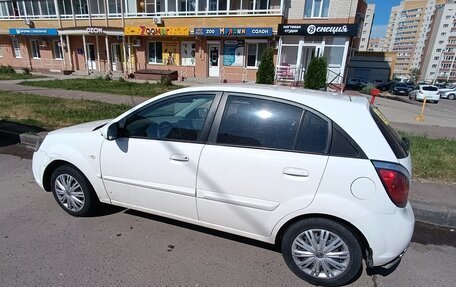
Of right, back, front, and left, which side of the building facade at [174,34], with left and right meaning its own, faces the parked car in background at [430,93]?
left

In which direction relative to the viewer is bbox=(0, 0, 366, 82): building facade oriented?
toward the camera

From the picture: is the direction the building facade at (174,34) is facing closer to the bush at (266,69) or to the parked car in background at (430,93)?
the bush

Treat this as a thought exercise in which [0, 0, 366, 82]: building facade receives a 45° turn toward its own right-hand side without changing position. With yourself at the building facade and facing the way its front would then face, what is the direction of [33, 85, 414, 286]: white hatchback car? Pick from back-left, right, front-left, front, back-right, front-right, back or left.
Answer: front-left

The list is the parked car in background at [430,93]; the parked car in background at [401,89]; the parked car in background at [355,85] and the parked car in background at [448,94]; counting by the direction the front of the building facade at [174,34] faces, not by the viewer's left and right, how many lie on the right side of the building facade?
0

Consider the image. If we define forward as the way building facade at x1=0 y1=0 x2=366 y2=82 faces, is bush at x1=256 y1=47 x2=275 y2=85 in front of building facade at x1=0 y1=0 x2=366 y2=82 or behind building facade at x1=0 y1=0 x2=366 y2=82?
in front

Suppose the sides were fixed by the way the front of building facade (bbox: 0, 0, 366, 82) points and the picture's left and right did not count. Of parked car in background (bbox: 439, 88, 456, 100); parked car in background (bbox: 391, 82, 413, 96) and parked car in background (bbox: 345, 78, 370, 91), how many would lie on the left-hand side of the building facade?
3

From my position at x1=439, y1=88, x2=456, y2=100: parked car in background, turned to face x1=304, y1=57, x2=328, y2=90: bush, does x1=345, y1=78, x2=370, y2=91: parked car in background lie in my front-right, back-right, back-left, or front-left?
front-right

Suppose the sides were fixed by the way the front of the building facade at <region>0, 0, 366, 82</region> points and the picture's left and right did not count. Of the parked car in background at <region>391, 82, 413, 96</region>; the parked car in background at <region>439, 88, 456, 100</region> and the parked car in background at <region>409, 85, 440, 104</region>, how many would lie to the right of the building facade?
0

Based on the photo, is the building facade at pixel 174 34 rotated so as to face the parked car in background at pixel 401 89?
no

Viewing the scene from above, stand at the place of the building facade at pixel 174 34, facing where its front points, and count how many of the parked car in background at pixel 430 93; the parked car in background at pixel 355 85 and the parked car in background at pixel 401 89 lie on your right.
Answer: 0

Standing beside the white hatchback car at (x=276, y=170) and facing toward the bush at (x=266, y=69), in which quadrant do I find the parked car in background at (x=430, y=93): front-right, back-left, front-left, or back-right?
front-right

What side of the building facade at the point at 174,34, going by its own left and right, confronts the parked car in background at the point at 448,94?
left

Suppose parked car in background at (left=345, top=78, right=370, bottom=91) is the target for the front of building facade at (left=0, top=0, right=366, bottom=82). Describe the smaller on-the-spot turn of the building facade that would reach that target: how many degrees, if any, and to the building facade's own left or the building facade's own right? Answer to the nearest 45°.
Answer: approximately 90° to the building facade's own left
